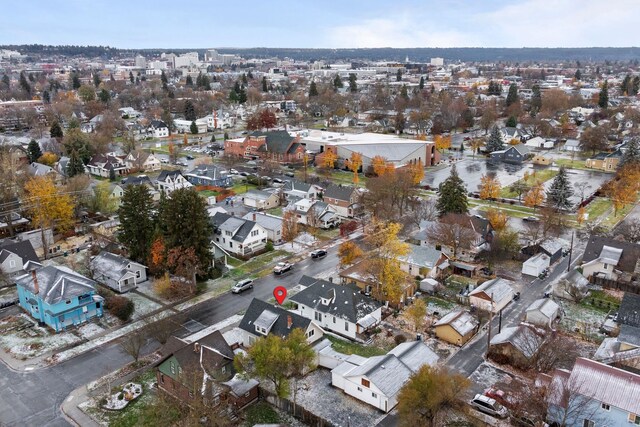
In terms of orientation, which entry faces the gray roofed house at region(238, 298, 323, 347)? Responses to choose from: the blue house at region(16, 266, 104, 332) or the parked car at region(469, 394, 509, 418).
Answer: the blue house

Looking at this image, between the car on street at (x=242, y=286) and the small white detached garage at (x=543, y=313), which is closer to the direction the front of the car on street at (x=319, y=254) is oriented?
the car on street

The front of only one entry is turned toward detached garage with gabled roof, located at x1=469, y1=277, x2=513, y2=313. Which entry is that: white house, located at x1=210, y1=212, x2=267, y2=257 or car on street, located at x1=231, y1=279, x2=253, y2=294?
the white house

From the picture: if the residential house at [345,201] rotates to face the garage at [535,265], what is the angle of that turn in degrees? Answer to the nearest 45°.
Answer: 0° — it already faces it

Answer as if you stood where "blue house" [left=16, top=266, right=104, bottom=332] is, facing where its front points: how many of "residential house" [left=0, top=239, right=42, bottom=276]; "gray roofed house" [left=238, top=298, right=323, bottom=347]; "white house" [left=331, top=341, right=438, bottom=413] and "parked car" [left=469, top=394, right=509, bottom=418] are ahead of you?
3

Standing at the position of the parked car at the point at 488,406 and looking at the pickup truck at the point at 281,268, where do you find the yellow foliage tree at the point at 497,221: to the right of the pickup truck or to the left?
right

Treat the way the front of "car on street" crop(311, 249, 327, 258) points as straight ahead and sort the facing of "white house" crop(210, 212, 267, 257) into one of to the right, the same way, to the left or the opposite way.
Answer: to the left

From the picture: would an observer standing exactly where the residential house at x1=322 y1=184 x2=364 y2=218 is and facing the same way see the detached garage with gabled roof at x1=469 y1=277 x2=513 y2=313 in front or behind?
in front

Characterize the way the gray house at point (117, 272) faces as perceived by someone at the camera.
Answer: facing the viewer and to the right of the viewer

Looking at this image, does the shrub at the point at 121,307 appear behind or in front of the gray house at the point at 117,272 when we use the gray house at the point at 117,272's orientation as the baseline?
in front

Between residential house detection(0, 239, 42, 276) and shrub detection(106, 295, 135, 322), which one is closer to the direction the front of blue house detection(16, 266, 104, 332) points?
the shrub

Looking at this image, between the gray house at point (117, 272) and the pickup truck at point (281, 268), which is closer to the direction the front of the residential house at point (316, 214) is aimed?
the pickup truck
